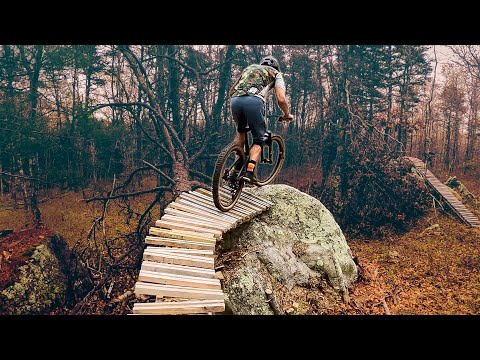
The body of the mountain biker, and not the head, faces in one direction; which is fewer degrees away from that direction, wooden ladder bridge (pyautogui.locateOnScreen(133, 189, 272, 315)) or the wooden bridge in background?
the wooden bridge in background

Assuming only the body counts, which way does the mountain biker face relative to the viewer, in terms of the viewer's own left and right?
facing away from the viewer and to the right of the viewer

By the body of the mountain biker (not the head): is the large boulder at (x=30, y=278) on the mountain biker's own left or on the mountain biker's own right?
on the mountain biker's own left
